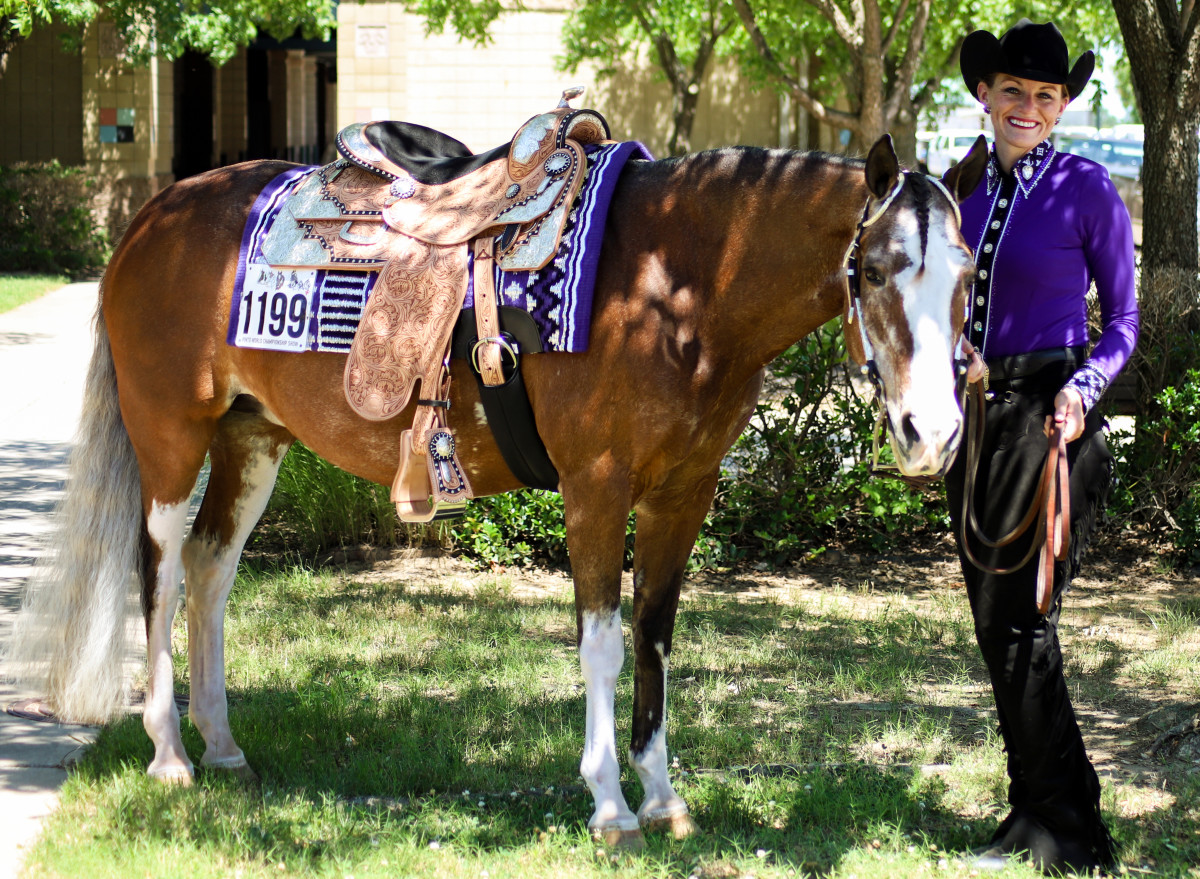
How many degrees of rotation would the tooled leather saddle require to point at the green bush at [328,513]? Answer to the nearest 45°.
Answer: approximately 90° to its left

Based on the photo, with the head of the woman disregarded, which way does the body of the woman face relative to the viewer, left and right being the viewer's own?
facing the viewer and to the left of the viewer

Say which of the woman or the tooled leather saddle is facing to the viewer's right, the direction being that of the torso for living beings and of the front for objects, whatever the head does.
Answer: the tooled leather saddle

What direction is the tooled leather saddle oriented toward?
to the viewer's right

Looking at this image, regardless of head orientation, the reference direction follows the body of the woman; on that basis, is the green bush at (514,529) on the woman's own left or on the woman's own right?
on the woman's own right

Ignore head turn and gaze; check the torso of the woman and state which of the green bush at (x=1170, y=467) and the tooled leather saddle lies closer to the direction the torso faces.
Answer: the tooled leather saddle

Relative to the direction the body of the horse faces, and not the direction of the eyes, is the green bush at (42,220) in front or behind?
behind

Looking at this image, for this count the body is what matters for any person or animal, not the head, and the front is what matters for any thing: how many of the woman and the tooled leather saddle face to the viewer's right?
1

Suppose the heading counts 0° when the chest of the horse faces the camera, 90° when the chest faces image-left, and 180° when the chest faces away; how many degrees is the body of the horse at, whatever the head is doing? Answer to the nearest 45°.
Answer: approximately 315°

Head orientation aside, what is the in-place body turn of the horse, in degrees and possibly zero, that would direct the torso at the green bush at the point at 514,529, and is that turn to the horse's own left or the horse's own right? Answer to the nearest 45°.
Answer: approximately 135° to the horse's own left

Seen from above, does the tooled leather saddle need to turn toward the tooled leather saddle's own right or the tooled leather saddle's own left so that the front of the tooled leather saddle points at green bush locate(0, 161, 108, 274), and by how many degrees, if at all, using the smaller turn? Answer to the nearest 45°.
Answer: approximately 90° to the tooled leather saddle's own left

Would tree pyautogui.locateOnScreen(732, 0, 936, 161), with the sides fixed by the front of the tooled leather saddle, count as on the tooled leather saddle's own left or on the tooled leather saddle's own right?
on the tooled leather saddle's own left
